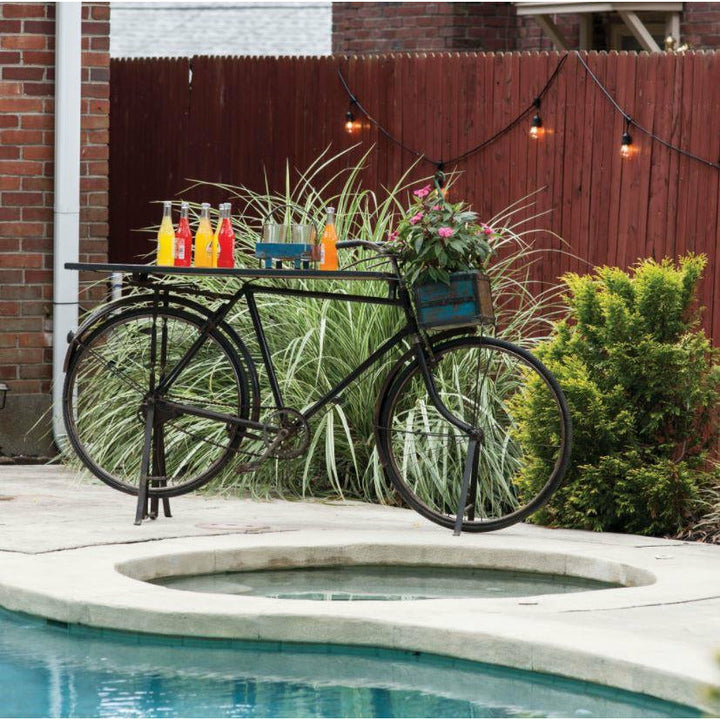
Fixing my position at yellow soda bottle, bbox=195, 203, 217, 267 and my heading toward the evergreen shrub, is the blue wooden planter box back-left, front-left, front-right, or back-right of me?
front-right

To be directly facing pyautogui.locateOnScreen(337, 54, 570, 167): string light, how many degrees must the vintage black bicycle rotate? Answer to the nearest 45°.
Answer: approximately 45° to its left

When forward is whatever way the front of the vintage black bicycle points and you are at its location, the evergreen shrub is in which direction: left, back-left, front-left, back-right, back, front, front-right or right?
front

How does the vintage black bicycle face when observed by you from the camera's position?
facing to the right of the viewer

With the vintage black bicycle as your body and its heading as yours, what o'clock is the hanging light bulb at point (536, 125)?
The hanging light bulb is roughly at 10 o'clock from the vintage black bicycle.

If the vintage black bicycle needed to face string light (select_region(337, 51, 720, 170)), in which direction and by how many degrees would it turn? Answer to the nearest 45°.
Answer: approximately 45° to its left
